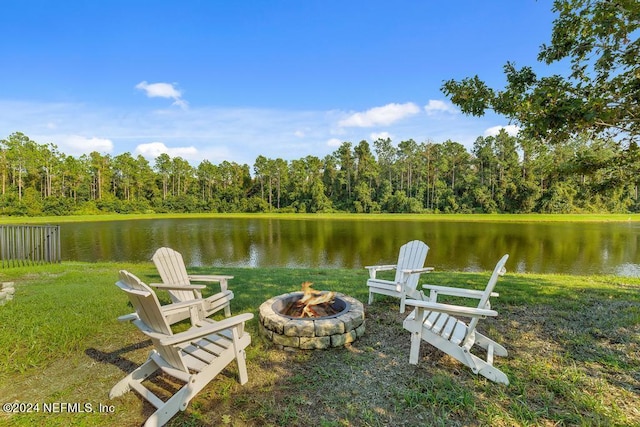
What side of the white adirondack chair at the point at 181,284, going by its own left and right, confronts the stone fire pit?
front

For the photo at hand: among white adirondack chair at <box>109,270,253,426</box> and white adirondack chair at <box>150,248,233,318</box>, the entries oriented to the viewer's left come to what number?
0

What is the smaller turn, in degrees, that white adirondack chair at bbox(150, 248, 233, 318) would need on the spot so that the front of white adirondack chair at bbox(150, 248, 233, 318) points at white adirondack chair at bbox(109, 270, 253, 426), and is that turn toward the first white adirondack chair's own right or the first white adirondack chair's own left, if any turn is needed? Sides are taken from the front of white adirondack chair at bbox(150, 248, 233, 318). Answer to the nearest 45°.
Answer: approximately 45° to the first white adirondack chair's own right

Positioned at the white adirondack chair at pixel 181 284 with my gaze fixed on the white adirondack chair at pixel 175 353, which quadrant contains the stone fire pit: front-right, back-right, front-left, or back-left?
front-left

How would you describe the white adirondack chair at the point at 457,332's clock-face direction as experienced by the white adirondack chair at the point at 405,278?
the white adirondack chair at the point at 457,332 is roughly at 10 o'clock from the white adirondack chair at the point at 405,278.

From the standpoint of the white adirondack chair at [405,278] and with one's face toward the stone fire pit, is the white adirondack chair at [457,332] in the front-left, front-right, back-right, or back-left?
front-left

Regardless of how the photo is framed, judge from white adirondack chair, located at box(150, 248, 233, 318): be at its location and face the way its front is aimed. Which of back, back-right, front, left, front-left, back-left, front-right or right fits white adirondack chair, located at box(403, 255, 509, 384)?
front

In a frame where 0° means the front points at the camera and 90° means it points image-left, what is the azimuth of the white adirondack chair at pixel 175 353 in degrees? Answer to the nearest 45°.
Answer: approximately 225°

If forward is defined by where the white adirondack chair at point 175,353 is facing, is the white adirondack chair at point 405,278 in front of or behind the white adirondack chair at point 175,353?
in front

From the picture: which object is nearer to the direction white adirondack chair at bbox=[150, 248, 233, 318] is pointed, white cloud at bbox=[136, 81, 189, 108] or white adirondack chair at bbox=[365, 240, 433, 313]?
the white adirondack chair

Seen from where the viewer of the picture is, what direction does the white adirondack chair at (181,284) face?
facing the viewer and to the right of the viewer

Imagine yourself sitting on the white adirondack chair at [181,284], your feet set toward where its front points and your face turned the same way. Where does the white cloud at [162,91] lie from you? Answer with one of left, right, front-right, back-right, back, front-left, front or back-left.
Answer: back-left

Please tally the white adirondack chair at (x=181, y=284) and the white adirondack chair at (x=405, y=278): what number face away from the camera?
0

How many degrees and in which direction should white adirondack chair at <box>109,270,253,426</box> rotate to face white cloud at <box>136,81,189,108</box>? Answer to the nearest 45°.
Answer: approximately 45° to its left

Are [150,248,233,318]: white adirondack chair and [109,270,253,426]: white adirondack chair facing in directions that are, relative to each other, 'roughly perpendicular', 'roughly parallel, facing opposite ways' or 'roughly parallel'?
roughly perpendicular

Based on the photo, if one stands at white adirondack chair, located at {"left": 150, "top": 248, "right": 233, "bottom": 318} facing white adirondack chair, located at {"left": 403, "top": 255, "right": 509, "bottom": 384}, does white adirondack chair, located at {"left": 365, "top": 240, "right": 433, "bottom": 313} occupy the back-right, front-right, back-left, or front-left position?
front-left
